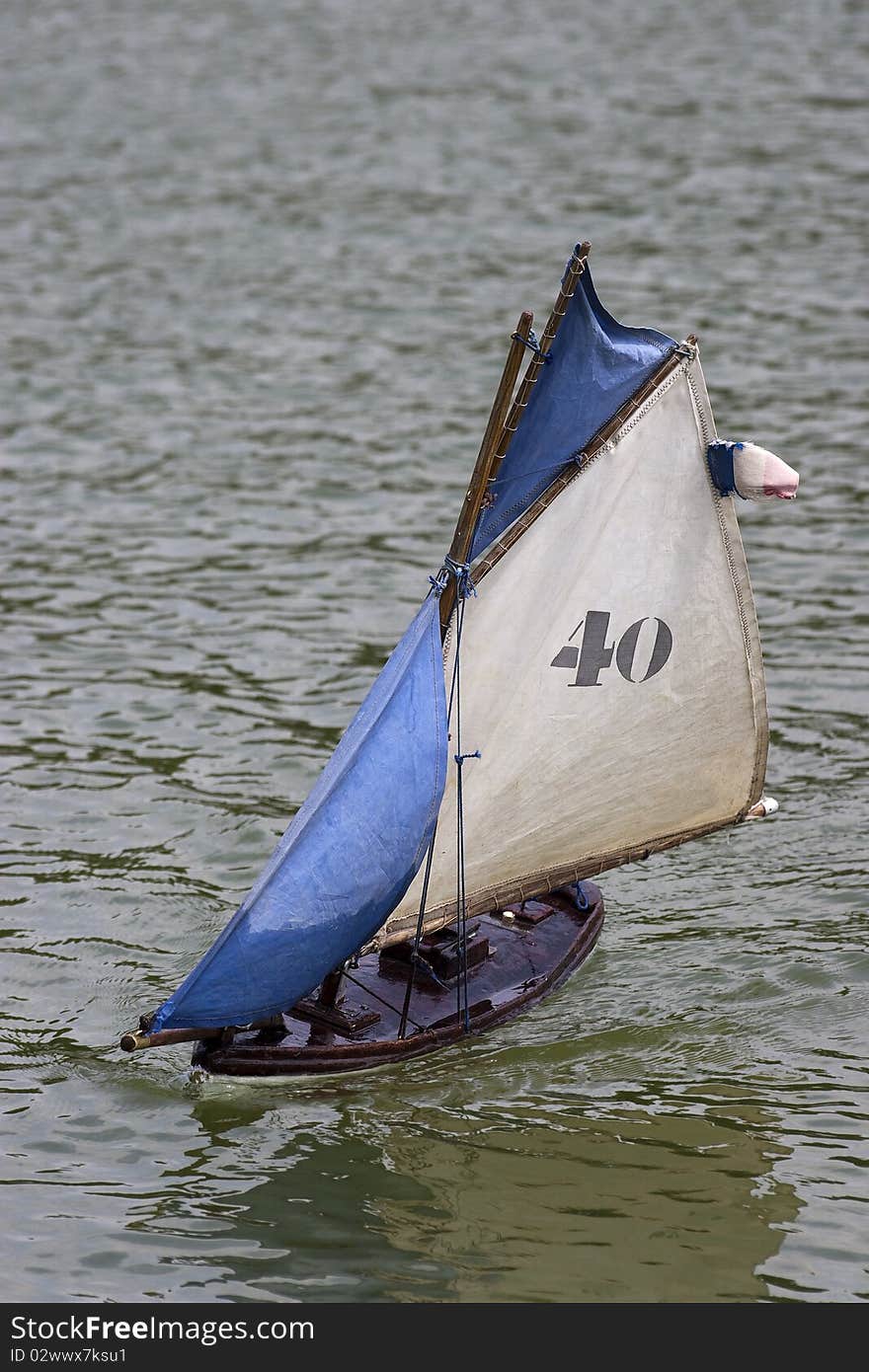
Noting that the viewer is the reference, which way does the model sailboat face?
facing the viewer and to the left of the viewer
